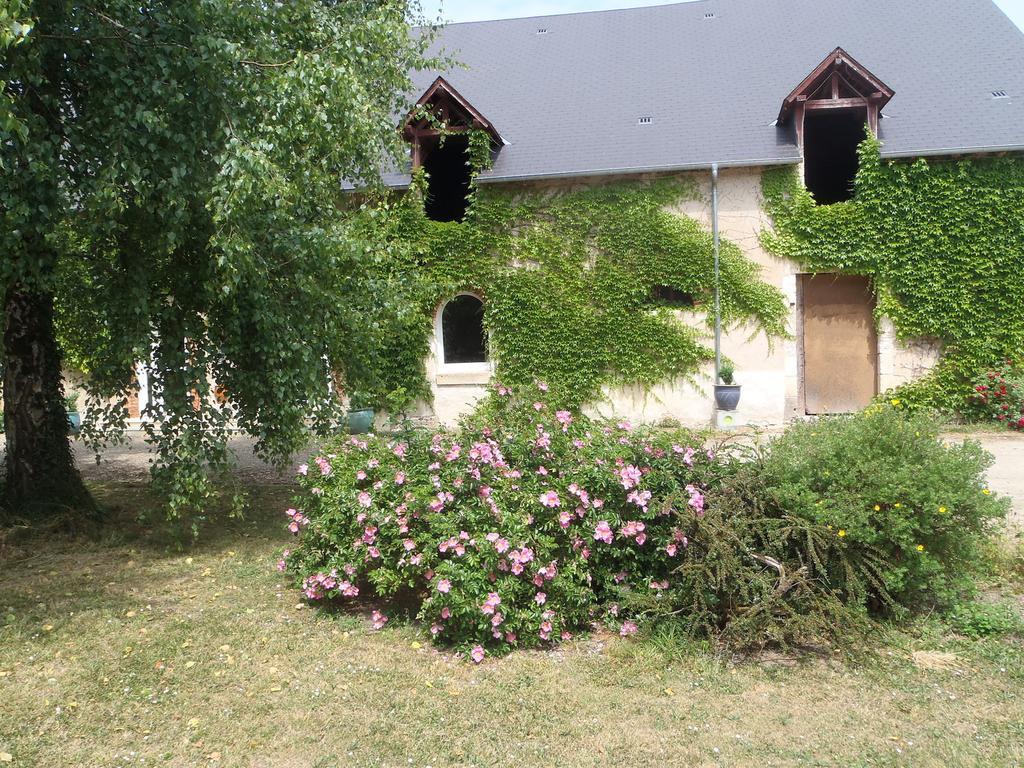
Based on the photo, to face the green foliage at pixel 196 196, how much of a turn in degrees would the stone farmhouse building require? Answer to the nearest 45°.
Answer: approximately 45° to its right

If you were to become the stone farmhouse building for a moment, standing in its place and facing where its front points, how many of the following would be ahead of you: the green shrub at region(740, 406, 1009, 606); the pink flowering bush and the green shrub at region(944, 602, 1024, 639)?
3

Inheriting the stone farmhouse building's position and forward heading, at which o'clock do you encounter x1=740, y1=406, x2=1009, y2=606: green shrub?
The green shrub is roughly at 12 o'clock from the stone farmhouse building.

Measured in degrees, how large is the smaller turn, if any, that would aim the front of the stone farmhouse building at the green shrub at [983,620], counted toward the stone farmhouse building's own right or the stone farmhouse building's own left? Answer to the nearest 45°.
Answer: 0° — it already faces it

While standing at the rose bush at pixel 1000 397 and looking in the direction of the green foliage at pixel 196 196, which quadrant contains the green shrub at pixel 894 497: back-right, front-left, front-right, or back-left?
front-left

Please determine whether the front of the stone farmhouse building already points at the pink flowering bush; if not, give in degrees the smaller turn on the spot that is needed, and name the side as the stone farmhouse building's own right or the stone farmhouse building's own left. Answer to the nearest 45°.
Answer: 0° — it already faces it

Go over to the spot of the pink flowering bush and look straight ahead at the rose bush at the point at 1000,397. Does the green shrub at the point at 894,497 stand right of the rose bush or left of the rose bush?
right

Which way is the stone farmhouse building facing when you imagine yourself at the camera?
facing the viewer
